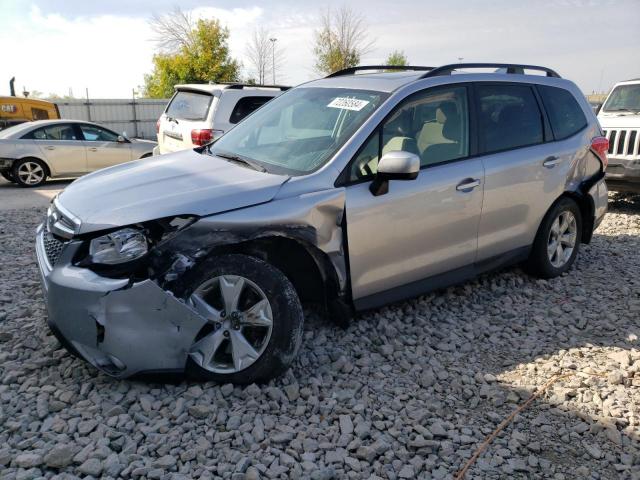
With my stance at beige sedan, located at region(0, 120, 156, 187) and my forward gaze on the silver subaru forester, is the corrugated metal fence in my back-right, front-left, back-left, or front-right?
back-left

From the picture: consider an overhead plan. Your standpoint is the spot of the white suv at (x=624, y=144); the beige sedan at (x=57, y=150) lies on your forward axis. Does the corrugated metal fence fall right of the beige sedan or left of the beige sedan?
right

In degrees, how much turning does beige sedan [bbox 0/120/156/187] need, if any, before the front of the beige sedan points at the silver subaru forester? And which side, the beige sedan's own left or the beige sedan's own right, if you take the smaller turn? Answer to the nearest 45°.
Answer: approximately 90° to the beige sedan's own right

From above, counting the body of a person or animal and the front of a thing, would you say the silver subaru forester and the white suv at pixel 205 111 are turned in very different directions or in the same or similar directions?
very different directions

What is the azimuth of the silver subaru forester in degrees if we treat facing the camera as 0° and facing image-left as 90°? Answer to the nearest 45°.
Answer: approximately 45°

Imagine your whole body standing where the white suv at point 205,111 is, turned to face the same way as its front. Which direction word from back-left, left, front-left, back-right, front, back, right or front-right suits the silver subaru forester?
back-right

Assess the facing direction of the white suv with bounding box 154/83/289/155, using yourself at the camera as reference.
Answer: facing away from the viewer and to the right of the viewer

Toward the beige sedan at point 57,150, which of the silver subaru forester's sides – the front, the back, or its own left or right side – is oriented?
right

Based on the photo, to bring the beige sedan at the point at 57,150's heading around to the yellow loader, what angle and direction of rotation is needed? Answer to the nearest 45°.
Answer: approximately 90° to its left

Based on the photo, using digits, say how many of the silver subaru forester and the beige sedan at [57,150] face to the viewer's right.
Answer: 1

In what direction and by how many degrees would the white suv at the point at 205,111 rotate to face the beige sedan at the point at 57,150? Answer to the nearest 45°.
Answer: approximately 90° to its left

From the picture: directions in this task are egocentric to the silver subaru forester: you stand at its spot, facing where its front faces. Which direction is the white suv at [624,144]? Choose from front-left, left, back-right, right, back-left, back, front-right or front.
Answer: back

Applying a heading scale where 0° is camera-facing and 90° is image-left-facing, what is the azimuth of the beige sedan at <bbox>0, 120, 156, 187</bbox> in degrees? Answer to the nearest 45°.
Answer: approximately 270°

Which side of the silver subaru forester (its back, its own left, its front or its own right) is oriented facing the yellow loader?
right

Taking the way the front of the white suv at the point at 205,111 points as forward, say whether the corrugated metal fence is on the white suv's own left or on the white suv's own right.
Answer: on the white suv's own left
